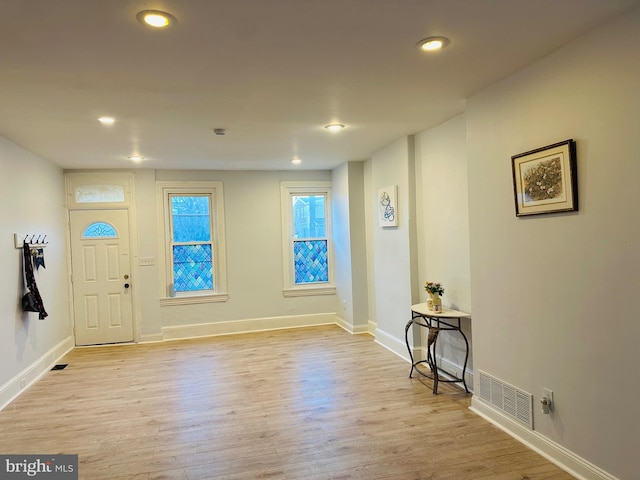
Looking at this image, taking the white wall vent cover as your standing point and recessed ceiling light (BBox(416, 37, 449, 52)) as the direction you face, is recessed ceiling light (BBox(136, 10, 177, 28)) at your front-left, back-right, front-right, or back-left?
front-right

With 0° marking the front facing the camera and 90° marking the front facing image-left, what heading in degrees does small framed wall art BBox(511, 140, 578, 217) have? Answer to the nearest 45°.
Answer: approximately 45°

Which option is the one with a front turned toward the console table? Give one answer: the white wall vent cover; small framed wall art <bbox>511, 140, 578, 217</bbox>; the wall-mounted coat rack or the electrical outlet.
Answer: the wall-mounted coat rack

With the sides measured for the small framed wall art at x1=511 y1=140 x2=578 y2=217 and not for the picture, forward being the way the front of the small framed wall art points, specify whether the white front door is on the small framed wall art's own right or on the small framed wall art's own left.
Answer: on the small framed wall art's own right

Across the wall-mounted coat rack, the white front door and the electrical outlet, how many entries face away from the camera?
0

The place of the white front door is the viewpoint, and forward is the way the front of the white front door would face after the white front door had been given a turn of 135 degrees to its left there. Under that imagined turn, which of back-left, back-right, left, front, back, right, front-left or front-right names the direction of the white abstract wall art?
right

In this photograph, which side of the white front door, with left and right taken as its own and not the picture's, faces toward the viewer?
front

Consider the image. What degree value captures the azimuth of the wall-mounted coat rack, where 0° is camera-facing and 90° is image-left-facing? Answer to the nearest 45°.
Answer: approximately 315°

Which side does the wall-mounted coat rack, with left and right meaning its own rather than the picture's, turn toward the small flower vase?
front

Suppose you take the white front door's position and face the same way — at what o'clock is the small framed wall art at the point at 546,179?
The small framed wall art is roughly at 11 o'clock from the white front door.

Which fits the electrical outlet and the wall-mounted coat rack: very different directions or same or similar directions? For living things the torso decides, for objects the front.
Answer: very different directions

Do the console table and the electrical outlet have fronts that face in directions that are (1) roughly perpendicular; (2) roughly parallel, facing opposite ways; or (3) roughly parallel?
roughly parallel

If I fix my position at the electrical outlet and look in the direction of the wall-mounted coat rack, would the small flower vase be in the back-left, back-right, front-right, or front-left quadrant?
front-right

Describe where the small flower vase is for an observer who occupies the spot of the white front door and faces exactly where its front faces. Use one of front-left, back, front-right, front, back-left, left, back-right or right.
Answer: front-left

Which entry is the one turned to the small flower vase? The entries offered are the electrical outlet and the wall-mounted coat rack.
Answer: the wall-mounted coat rack

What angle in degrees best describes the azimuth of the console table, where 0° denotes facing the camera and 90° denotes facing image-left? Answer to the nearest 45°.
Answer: approximately 45°

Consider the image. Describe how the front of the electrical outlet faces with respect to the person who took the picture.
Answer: facing the viewer and to the left of the viewer

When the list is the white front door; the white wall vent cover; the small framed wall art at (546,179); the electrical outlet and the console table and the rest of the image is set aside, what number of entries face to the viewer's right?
0
